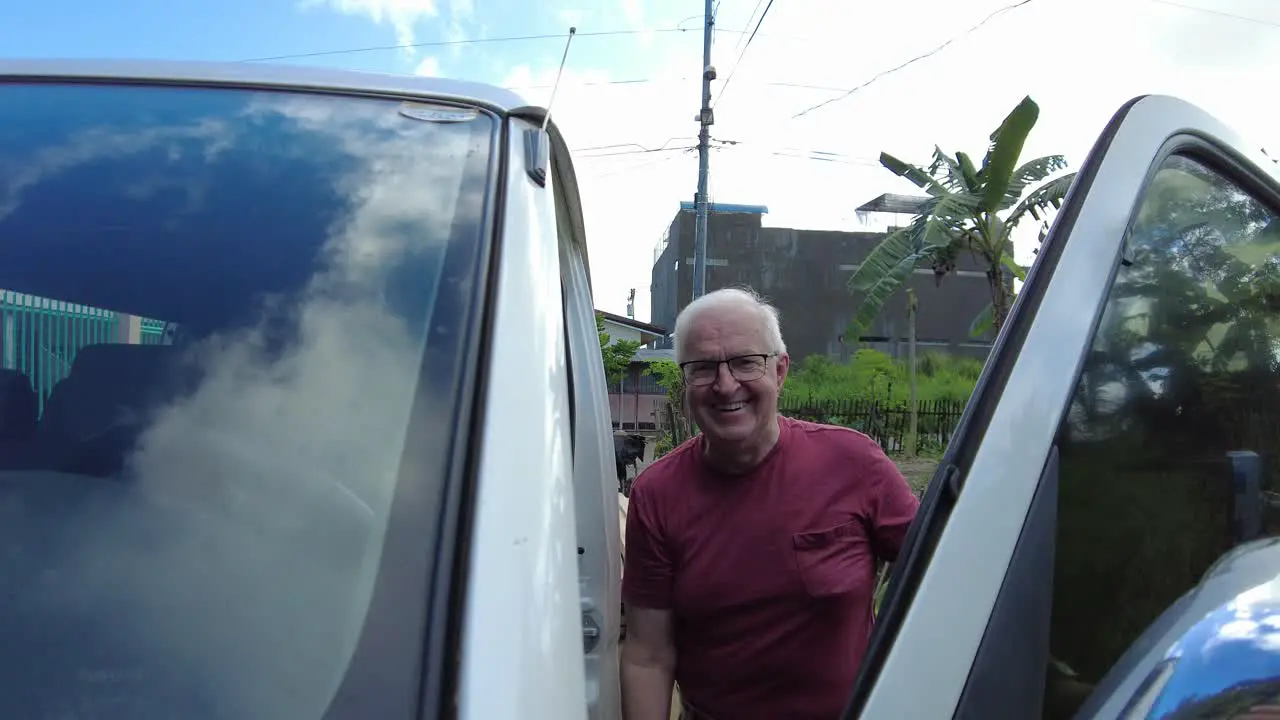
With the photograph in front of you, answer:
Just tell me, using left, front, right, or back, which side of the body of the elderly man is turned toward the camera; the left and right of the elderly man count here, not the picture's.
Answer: front

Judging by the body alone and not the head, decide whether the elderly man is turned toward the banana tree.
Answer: no

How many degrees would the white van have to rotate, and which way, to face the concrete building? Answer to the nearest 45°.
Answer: approximately 180°

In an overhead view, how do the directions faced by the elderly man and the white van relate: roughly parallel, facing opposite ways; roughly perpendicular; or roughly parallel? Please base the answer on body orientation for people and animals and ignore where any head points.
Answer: roughly parallel

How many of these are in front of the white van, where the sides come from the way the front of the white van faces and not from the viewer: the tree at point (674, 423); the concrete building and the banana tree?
0

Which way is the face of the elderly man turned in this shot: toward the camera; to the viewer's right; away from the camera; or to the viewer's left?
toward the camera

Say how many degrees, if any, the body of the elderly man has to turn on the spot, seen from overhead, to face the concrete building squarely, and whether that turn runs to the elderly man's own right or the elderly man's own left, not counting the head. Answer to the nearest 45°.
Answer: approximately 180°

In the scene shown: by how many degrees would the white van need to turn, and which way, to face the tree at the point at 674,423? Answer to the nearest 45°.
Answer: approximately 180°

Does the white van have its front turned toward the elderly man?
no

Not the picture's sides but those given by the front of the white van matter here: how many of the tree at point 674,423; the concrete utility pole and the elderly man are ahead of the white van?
0

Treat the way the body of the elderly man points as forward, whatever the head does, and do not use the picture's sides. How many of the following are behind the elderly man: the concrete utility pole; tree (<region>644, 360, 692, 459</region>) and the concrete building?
3

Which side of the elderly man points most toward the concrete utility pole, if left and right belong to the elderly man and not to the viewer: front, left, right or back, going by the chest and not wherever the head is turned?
back

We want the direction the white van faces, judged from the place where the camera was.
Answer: facing the viewer

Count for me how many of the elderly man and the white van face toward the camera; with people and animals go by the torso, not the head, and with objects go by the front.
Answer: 2

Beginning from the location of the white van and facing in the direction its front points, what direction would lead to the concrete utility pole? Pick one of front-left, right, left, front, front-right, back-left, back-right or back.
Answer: back

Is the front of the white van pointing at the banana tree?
no
